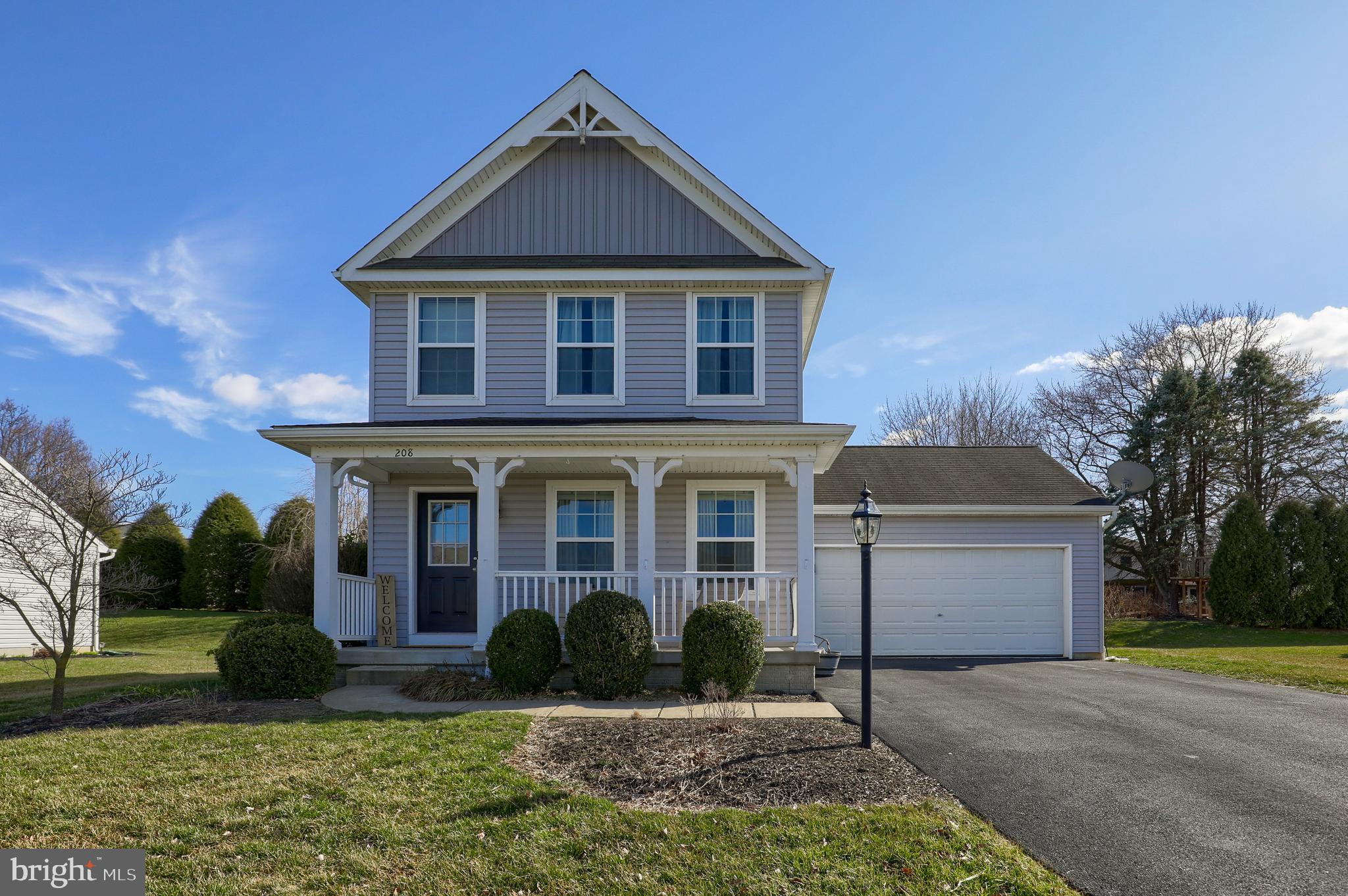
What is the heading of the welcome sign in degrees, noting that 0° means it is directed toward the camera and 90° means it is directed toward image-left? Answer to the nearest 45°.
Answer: approximately 0°

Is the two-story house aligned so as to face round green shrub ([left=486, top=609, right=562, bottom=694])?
yes

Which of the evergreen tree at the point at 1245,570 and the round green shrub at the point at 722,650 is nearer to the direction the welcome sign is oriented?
the round green shrub

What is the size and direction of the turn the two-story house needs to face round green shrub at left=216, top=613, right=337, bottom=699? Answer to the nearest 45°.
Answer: approximately 45° to its right

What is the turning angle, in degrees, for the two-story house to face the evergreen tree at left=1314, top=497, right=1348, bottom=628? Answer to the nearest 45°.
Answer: approximately 135° to its left

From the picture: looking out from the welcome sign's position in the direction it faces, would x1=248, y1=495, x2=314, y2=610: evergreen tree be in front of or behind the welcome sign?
behind

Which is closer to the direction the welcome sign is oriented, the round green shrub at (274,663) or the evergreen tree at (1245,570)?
the round green shrub

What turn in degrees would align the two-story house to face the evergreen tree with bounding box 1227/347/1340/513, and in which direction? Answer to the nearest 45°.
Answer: approximately 135° to its left

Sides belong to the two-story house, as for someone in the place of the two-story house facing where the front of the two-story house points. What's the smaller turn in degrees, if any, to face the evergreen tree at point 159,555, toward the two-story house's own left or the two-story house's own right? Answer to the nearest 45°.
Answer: approximately 135° to the two-story house's own right
